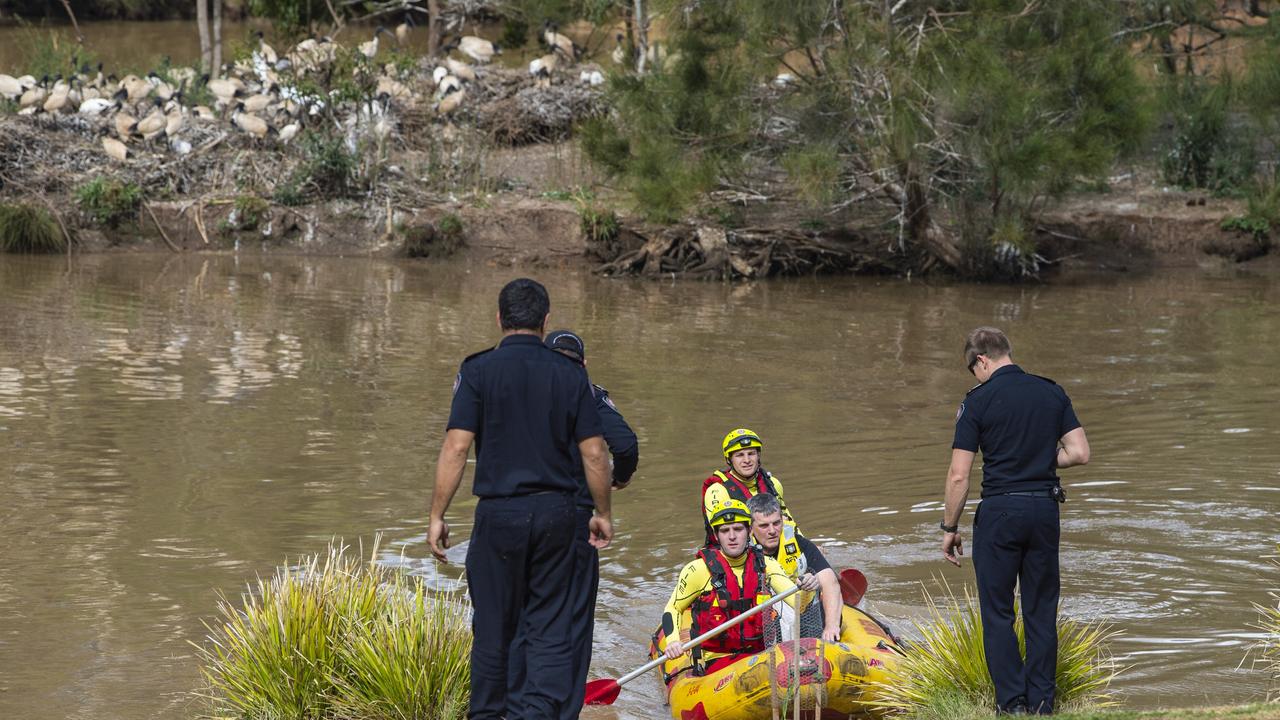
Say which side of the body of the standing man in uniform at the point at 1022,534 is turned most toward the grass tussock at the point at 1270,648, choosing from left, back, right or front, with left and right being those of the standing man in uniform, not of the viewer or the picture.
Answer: right

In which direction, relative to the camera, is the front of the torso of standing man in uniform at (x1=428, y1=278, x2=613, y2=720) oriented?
away from the camera

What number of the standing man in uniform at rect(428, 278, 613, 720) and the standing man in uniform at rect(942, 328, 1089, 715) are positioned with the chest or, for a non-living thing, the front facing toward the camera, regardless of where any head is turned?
0

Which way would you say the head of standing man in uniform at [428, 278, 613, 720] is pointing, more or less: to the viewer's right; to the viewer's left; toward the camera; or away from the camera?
away from the camera

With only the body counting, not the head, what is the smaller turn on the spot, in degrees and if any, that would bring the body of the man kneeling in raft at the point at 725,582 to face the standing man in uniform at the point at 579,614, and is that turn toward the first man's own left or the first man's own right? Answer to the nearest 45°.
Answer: approximately 45° to the first man's own right

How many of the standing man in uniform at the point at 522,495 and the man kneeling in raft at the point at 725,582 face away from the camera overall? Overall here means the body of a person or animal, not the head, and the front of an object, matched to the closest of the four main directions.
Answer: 1

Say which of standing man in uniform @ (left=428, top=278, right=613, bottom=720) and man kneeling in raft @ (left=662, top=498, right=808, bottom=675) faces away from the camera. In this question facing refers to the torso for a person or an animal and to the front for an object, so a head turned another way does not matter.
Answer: the standing man in uniform

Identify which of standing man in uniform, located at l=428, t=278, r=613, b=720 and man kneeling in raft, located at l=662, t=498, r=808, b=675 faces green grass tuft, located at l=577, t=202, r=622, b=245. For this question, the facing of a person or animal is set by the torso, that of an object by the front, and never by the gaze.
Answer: the standing man in uniform

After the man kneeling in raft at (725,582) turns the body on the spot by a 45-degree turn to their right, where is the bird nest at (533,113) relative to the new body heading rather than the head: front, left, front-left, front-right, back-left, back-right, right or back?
back-right

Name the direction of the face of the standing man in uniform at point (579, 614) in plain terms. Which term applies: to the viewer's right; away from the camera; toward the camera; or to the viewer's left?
away from the camera

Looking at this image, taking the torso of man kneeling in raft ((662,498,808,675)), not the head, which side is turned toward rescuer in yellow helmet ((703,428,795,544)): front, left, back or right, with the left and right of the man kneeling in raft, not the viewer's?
back

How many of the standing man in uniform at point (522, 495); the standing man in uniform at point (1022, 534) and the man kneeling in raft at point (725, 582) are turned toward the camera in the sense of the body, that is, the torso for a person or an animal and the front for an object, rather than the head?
1
